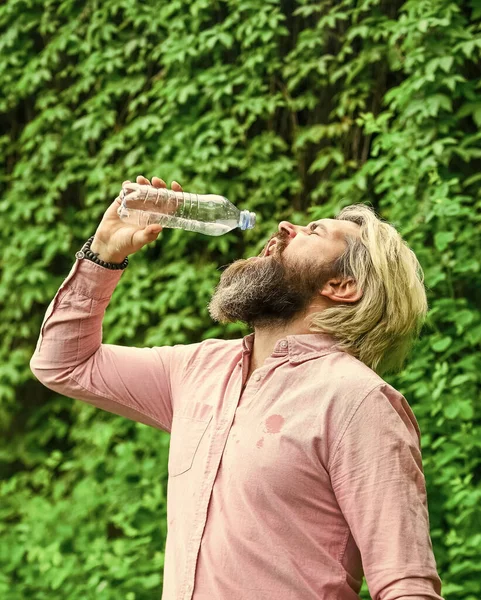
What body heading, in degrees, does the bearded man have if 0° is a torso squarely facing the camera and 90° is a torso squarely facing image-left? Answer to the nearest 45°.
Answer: approximately 45°
